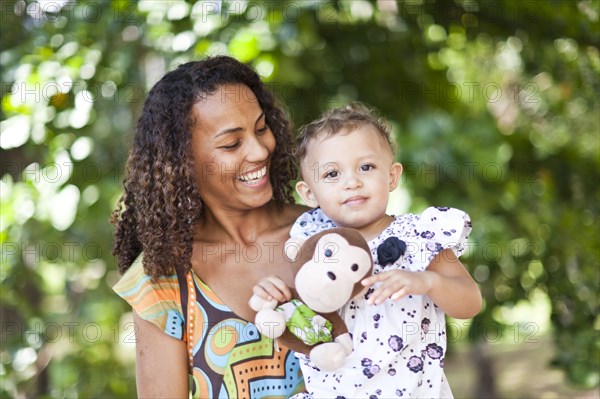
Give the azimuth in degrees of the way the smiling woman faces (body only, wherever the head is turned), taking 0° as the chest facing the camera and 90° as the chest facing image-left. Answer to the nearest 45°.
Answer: approximately 315°

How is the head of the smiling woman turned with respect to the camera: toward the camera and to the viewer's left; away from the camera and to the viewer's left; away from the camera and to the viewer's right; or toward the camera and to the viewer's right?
toward the camera and to the viewer's right

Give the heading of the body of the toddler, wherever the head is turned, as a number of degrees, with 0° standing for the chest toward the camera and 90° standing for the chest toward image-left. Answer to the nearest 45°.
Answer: approximately 0°
